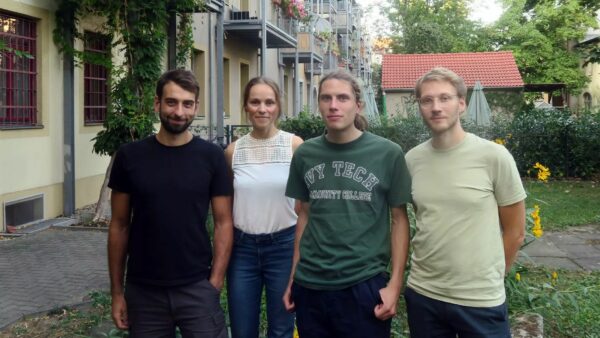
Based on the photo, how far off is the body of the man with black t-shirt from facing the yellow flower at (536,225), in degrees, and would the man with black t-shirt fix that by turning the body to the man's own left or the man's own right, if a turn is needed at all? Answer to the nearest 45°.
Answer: approximately 135° to the man's own left

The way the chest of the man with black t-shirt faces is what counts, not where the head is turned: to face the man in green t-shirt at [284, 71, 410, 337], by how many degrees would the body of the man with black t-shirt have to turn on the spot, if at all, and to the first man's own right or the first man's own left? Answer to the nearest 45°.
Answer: approximately 45° to the first man's own left

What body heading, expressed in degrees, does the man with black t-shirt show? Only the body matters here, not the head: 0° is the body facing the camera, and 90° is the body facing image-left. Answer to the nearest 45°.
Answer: approximately 0°

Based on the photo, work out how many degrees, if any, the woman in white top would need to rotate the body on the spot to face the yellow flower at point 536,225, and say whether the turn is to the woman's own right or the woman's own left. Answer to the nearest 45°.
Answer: approximately 135° to the woman's own left

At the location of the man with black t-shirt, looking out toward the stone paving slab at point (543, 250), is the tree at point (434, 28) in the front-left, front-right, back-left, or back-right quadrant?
front-left

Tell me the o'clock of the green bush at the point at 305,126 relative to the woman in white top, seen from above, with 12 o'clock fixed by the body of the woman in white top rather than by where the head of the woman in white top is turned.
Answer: The green bush is roughly at 6 o'clock from the woman in white top.

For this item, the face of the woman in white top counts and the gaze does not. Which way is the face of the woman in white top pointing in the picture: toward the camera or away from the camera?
toward the camera

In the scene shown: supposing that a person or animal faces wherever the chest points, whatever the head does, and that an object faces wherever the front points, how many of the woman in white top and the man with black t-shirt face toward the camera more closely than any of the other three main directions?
2

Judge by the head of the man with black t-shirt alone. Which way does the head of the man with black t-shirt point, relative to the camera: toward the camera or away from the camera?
toward the camera

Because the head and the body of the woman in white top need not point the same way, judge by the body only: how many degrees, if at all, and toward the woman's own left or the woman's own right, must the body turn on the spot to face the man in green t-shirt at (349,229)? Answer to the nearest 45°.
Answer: approximately 45° to the woman's own left

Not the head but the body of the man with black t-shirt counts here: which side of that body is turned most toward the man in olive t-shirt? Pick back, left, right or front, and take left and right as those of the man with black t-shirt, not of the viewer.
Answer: left

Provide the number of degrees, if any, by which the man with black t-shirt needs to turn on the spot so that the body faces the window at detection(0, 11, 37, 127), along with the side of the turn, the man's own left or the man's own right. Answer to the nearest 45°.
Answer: approximately 180°

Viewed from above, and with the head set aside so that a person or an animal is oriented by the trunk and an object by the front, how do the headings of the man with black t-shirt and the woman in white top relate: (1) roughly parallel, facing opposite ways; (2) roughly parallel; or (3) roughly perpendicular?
roughly parallel

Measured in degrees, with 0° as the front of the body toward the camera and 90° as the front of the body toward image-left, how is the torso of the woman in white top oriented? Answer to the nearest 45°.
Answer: approximately 0°
